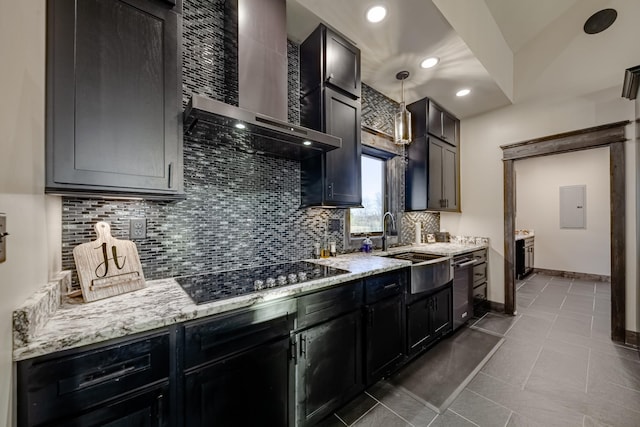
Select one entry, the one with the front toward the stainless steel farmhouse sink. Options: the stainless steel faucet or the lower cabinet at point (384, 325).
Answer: the stainless steel faucet

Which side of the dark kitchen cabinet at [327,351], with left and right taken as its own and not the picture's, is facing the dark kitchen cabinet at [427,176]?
left

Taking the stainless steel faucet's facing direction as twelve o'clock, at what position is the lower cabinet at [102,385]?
The lower cabinet is roughly at 2 o'clock from the stainless steel faucet.

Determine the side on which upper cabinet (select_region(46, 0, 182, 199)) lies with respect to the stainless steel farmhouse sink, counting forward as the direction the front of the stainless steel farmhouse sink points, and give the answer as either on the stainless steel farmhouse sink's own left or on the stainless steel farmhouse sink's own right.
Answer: on the stainless steel farmhouse sink's own right

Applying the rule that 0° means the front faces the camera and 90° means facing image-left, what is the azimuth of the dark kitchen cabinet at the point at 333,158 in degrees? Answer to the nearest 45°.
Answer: approximately 315°

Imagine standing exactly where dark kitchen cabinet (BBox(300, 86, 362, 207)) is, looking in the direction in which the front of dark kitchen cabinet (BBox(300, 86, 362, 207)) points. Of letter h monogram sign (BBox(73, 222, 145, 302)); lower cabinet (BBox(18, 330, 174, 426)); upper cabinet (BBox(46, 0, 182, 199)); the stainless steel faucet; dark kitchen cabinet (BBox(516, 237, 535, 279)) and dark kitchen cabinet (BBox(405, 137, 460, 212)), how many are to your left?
3

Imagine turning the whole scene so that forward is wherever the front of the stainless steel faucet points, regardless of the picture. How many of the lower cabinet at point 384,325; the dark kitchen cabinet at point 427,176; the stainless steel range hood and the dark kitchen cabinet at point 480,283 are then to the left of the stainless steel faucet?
2

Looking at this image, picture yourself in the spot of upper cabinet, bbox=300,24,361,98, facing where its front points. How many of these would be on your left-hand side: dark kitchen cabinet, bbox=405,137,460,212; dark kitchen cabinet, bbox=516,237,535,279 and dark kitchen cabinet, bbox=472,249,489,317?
3

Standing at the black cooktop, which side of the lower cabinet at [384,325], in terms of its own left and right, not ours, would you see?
right

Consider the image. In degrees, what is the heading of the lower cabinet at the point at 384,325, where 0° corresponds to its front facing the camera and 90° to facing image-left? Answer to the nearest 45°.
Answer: approximately 315°

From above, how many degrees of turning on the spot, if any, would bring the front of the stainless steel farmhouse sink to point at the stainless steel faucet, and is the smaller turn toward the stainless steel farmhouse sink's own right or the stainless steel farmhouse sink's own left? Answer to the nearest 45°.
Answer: approximately 180°

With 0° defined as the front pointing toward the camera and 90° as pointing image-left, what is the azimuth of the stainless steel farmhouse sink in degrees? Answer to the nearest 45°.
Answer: approximately 315°
